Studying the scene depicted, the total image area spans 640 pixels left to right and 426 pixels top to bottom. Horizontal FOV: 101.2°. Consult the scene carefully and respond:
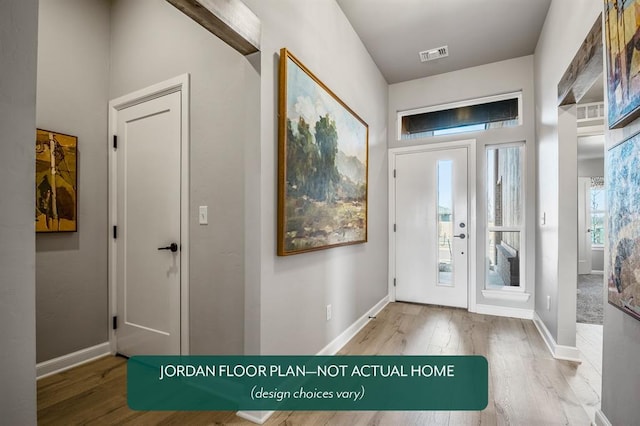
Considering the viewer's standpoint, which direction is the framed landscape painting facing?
facing the viewer and to the right of the viewer

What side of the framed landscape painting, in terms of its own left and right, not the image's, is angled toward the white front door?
left

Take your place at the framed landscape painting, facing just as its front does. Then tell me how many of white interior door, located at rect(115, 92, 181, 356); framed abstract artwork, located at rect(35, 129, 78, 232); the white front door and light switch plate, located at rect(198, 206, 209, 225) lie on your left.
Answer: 1

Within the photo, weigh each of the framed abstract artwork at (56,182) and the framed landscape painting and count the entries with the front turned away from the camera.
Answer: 0

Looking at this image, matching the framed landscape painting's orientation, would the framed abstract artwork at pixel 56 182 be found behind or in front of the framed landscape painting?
behind

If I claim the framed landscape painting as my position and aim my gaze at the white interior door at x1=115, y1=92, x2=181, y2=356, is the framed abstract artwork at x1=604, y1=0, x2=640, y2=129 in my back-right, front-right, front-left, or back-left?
back-left

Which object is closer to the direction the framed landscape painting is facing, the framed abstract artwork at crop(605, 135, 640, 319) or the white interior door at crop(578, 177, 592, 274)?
the framed abstract artwork

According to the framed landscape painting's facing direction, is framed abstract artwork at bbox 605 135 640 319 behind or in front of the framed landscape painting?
in front

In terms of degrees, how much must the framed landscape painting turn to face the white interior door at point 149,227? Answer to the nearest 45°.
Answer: approximately 135° to its right

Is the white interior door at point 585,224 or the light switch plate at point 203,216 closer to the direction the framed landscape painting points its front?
the white interior door
